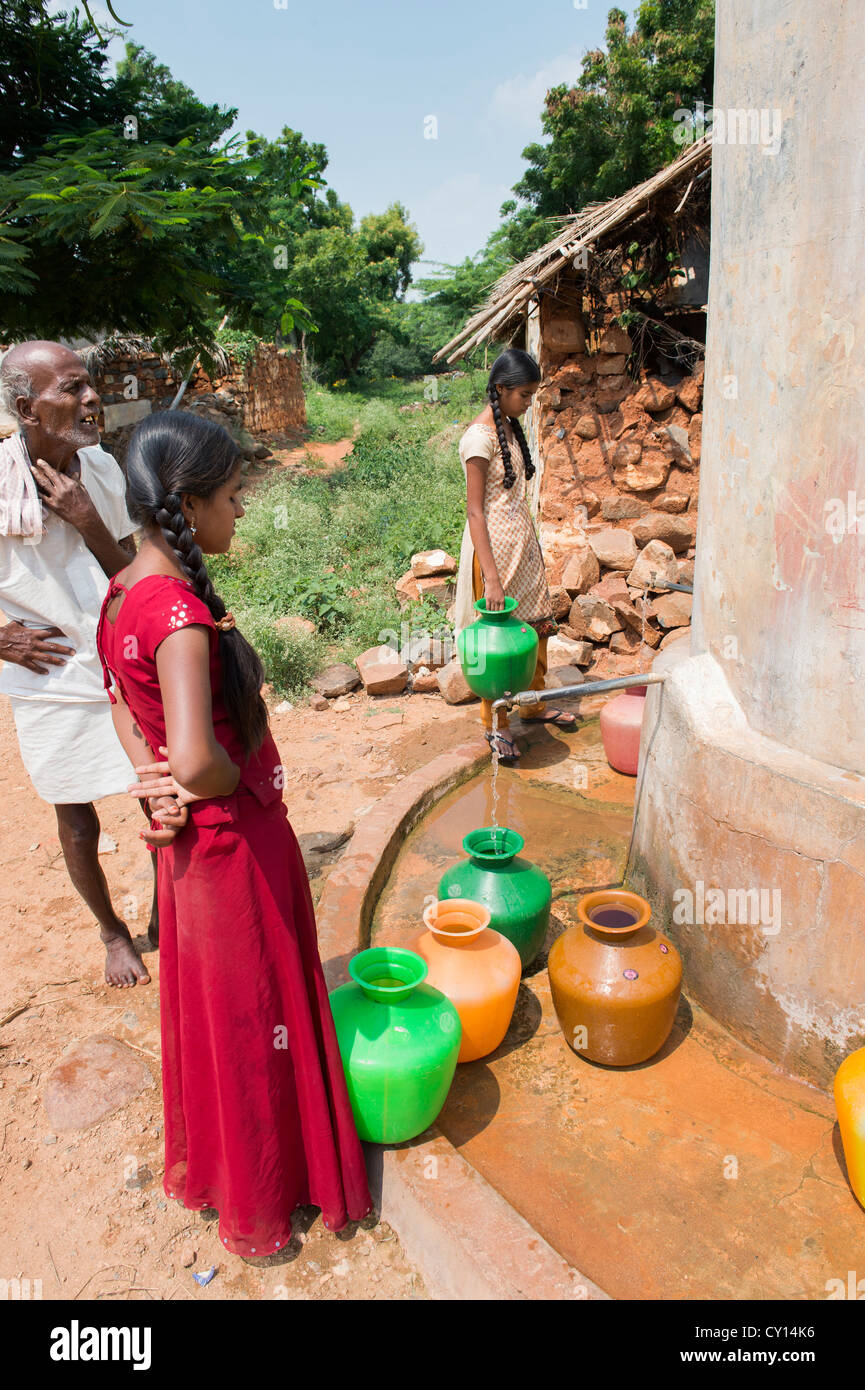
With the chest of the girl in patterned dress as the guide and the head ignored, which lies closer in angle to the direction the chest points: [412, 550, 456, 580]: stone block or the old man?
the old man

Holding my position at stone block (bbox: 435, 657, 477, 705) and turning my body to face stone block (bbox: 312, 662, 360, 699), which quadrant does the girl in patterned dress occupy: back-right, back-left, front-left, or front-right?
back-left

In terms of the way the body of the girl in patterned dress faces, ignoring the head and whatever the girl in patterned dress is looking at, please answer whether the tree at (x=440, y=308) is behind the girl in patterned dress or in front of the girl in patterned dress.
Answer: behind

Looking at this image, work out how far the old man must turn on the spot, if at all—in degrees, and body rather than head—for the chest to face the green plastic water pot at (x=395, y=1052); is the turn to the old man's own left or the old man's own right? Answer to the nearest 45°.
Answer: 0° — they already face it

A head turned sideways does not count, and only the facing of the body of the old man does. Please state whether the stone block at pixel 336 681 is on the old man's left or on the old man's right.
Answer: on the old man's left

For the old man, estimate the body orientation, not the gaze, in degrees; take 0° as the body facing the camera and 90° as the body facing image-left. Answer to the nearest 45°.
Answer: approximately 315°

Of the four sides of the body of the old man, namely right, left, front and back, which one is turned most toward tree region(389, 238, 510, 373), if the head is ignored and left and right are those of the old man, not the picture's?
left
